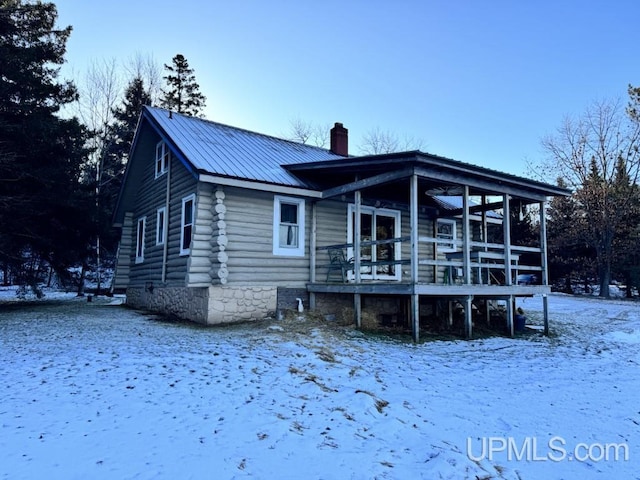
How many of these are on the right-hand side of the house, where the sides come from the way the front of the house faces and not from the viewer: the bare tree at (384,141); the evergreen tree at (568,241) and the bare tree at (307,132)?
0

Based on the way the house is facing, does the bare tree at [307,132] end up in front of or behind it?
behind

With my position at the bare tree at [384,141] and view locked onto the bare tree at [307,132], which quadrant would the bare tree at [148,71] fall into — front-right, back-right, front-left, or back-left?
front-left

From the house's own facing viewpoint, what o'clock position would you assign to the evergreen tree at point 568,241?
The evergreen tree is roughly at 9 o'clock from the house.

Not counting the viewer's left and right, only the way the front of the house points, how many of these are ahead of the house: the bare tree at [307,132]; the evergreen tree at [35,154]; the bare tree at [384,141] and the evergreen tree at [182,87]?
0

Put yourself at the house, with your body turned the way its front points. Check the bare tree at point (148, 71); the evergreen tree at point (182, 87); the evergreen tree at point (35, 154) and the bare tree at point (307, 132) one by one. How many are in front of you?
0

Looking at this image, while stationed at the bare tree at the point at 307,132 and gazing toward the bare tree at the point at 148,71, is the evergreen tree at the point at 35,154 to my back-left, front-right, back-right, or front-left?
front-left

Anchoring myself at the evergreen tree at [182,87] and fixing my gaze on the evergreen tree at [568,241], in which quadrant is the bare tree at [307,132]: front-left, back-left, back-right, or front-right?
front-left

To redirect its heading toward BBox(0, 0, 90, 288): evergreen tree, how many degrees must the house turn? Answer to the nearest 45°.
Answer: approximately 135° to its right

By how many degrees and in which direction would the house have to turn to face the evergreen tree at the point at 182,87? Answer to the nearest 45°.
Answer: approximately 180°

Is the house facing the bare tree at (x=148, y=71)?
no

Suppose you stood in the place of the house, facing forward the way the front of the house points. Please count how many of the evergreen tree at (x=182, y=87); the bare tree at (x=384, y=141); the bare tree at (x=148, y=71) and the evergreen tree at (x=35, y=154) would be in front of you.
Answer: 0

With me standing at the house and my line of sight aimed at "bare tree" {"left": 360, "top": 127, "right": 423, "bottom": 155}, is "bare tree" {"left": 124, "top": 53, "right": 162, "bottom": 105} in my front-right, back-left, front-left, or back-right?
front-left

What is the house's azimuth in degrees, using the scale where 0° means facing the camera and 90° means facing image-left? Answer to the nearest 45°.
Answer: approximately 315°

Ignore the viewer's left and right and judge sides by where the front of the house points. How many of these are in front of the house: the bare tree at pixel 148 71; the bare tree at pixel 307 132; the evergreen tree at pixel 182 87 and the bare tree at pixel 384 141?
0
